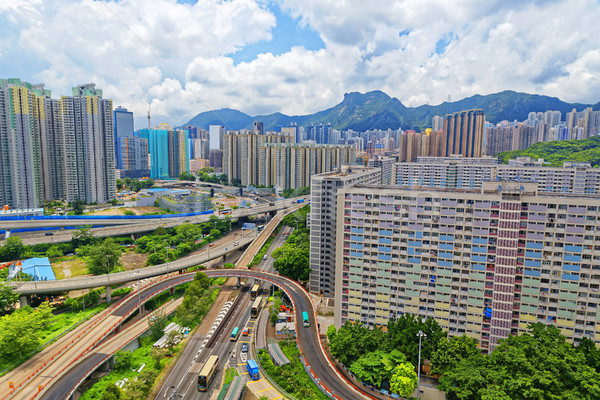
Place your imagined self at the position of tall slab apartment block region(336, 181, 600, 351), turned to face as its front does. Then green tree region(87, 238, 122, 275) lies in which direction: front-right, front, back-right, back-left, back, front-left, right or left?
right

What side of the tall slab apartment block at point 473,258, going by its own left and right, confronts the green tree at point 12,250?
right

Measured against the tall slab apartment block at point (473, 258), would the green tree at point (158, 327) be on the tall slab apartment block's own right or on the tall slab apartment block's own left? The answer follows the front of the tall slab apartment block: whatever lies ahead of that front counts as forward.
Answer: on the tall slab apartment block's own right

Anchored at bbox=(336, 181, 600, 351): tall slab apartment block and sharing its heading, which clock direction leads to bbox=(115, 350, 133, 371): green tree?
The green tree is roughly at 2 o'clock from the tall slab apartment block.

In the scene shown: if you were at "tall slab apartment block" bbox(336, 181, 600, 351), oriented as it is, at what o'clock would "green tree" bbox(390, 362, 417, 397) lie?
The green tree is roughly at 1 o'clock from the tall slab apartment block.

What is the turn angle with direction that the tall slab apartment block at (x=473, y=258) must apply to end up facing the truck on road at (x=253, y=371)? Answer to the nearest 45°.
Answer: approximately 45° to its right

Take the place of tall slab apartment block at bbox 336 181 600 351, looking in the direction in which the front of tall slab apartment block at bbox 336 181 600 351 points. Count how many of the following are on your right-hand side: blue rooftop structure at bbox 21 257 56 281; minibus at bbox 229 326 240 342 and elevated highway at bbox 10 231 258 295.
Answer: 3

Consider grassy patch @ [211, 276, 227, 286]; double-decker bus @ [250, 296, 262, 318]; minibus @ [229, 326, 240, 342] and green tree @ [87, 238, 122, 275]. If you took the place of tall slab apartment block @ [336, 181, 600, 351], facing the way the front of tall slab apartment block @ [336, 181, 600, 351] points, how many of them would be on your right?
4

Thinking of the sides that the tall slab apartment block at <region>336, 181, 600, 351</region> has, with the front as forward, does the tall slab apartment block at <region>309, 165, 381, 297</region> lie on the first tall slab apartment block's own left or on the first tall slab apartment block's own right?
on the first tall slab apartment block's own right

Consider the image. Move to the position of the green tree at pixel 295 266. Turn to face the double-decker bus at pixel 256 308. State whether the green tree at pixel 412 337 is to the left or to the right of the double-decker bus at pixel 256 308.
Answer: left

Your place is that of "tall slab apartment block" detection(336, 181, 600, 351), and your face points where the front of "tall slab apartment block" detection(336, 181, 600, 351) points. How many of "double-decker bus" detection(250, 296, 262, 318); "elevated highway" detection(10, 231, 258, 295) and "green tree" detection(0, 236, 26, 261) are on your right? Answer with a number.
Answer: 3

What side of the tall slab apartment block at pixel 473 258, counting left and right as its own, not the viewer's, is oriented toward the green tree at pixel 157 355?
right

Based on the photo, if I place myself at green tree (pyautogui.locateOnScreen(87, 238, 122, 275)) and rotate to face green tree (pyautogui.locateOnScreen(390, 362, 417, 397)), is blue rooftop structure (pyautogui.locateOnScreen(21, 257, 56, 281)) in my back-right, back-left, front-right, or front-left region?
back-right

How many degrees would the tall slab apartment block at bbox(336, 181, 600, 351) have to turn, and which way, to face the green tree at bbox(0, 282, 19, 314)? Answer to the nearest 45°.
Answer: approximately 90° to its right

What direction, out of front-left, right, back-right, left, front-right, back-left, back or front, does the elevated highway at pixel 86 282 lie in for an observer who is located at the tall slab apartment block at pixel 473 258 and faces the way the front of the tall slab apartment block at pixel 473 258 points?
right

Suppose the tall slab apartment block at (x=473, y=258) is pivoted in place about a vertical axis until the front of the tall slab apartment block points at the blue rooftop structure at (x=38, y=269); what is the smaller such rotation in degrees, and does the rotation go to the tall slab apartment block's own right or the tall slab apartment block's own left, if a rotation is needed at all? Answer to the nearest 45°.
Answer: approximately 90° to the tall slab apartment block's own right

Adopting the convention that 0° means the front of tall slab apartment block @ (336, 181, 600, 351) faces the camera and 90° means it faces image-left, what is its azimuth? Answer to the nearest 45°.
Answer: approximately 0°
